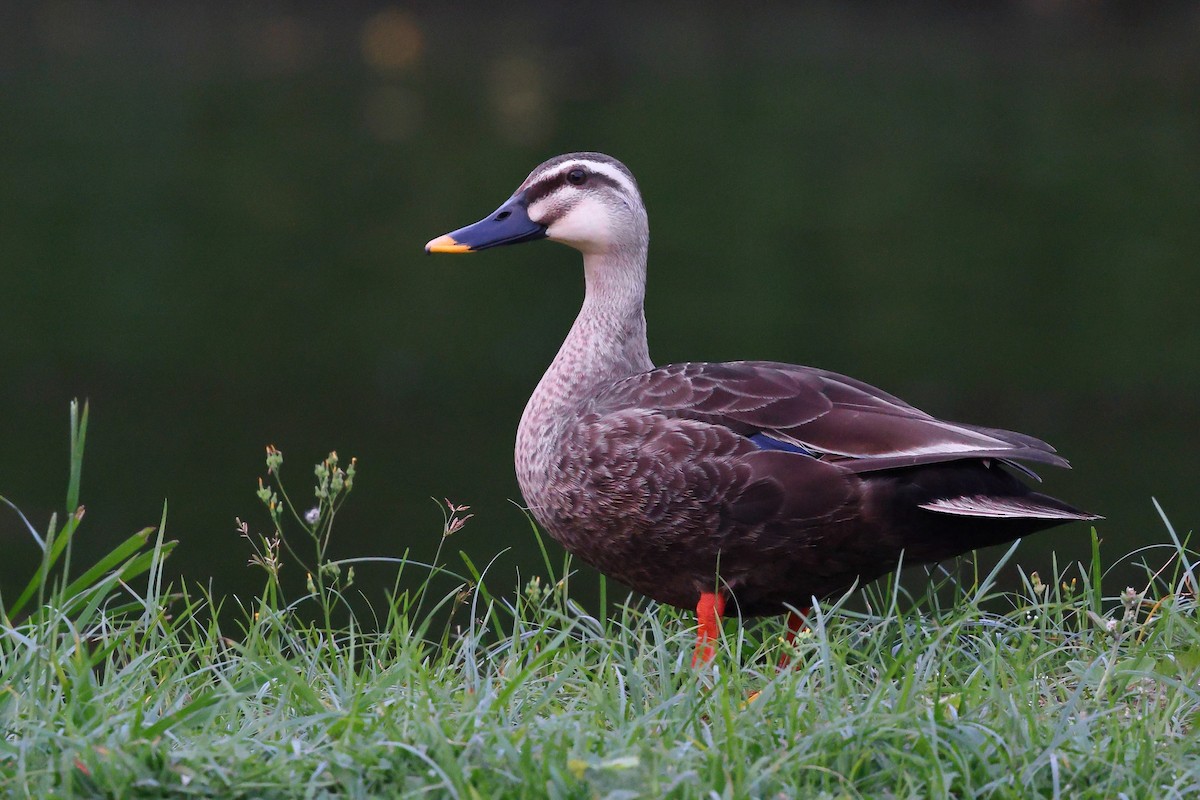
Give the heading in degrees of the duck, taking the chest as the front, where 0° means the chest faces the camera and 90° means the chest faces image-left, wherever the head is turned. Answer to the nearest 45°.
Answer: approximately 90°
